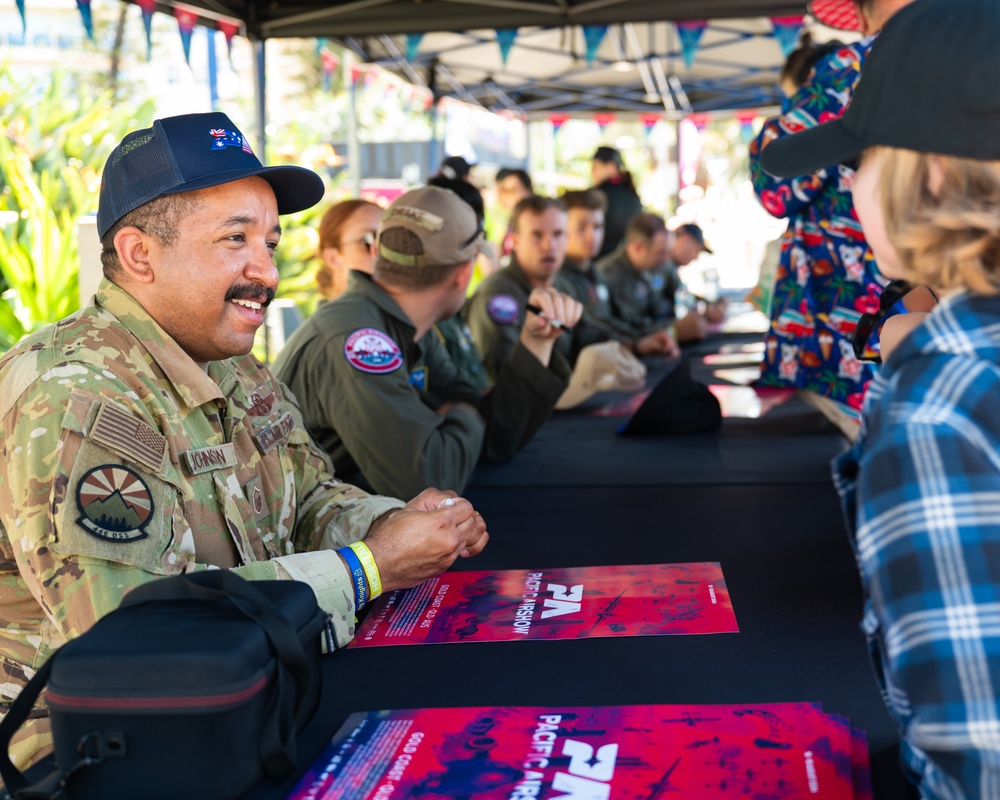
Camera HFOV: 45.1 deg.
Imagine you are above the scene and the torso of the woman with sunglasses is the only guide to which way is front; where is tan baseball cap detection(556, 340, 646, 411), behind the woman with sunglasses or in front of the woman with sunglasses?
in front

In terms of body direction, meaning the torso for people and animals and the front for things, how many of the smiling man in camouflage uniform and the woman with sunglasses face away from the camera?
0

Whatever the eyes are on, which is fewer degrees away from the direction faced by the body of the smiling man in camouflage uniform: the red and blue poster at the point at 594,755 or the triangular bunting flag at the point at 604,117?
the red and blue poster

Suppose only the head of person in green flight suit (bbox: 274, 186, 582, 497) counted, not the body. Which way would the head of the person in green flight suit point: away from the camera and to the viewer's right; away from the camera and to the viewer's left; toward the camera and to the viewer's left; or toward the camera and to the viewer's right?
away from the camera and to the viewer's right

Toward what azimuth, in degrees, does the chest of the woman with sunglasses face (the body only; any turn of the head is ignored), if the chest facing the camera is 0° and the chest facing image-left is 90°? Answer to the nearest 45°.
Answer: approximately 270°

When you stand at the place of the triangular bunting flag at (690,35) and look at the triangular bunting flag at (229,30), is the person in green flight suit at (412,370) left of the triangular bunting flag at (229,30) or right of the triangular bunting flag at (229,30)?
left

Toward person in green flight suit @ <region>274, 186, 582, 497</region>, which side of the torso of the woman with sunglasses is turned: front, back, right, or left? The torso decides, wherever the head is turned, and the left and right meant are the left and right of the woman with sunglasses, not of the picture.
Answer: right

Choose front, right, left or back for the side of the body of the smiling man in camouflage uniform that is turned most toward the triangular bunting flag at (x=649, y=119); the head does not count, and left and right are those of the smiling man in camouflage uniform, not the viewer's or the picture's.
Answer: left

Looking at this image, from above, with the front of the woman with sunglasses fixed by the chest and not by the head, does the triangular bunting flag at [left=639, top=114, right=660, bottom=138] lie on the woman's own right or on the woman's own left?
on the woman's own left

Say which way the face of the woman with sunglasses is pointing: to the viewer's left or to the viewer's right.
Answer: to the viewer's right

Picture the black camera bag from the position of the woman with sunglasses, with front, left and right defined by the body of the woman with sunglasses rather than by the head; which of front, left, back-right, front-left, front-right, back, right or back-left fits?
right

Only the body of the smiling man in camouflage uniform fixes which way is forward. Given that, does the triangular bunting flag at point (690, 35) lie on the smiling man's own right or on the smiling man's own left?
on the smiling man's own left

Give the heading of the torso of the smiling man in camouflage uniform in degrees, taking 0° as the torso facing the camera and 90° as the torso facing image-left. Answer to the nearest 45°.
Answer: approximately 315°
